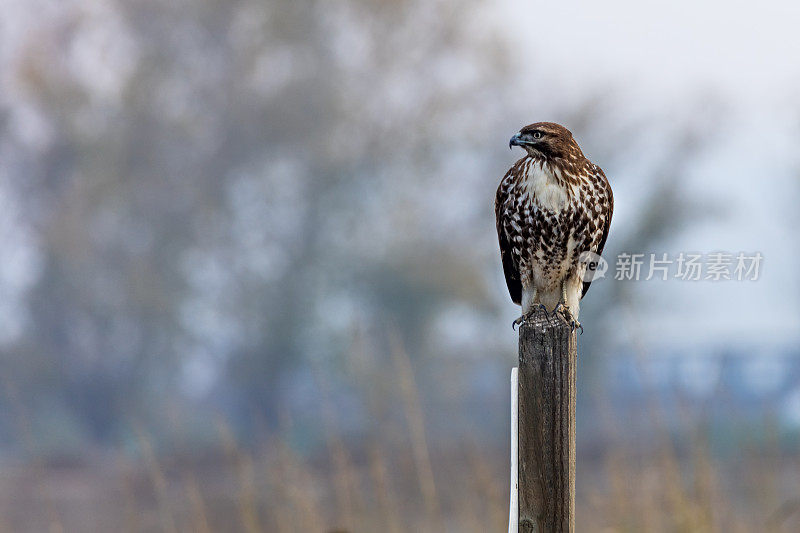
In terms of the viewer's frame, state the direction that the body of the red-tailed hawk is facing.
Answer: toward the camera
